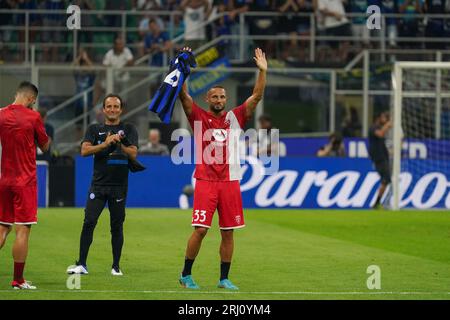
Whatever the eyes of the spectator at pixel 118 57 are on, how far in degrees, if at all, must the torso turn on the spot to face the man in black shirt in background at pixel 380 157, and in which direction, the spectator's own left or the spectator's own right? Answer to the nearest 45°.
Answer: approximately 45° to the spectator's own left

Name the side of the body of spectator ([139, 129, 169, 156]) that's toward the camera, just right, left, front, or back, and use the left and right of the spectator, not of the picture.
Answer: front

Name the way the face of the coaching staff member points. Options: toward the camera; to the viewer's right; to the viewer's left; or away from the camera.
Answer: toward the camera

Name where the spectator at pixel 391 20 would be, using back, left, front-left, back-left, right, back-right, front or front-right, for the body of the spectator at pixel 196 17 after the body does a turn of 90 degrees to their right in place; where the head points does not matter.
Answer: back

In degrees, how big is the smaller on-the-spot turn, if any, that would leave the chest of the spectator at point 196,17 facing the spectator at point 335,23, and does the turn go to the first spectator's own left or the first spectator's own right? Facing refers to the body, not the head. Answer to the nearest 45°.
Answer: approximately 90° to the first spectator's own left

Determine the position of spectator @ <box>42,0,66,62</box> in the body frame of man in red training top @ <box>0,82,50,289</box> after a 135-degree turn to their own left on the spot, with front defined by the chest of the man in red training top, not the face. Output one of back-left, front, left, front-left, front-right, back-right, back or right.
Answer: right

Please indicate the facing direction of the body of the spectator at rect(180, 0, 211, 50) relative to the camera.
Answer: toward the camera

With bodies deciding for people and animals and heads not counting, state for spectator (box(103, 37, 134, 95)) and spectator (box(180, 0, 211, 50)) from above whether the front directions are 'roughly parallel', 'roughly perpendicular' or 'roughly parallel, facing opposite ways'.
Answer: roughly parallel

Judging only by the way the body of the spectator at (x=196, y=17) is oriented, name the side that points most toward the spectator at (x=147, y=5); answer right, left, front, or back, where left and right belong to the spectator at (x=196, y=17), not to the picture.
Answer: right

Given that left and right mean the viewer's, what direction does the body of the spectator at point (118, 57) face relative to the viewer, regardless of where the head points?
facing the viewer
